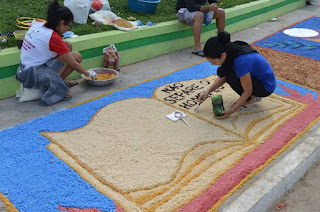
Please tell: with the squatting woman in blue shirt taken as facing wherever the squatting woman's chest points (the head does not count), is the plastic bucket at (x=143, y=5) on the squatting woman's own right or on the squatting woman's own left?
on the squatting woman's own right

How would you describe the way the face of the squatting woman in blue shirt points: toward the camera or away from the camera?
toward the camera

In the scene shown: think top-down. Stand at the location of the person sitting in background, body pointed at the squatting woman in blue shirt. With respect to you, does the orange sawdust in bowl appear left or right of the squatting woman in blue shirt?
right

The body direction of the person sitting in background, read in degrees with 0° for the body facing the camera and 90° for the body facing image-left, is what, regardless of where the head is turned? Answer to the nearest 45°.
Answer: approximately 315°

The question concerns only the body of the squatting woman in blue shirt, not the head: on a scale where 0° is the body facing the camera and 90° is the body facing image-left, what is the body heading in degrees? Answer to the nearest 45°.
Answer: approximately 90°

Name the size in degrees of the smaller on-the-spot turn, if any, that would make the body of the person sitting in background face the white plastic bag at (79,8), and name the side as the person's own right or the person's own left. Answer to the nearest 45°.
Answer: approximately 135° to the person's own right

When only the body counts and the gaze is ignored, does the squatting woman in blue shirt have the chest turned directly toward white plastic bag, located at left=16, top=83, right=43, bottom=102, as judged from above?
yes

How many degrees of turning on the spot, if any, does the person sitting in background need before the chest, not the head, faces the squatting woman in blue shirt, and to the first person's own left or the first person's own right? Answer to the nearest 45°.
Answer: approximately 45° to the first person's own right

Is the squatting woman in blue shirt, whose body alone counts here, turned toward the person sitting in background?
no

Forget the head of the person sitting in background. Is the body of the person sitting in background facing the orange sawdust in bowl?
no

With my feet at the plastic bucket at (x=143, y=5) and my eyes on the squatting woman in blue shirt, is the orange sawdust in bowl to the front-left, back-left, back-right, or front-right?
front-right

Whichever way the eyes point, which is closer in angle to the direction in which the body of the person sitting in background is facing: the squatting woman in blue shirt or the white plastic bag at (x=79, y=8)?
the squatting woman in blue shirt

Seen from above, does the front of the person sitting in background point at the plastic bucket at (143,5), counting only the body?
no

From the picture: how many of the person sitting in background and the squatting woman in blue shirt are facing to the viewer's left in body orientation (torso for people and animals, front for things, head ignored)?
1

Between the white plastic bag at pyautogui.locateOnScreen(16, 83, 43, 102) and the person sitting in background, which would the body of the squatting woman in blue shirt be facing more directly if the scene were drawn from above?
the white plastic bag

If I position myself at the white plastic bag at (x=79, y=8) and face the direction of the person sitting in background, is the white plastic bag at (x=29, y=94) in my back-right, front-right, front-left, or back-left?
back-right
